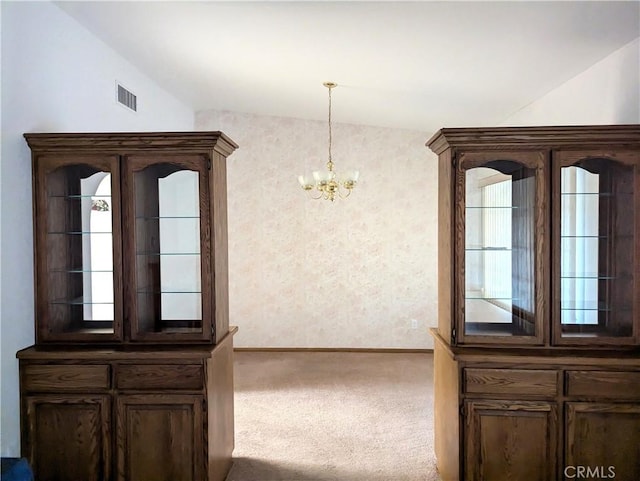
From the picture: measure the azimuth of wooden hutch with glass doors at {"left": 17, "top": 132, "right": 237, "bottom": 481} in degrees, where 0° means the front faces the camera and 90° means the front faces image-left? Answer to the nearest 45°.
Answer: approximately 0°

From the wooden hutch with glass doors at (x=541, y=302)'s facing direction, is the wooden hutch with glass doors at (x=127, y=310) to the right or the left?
on its right

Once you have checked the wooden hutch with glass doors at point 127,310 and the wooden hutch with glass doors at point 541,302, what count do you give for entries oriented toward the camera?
2

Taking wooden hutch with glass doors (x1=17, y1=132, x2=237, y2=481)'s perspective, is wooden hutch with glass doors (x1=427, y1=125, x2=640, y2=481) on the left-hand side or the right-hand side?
on its left
